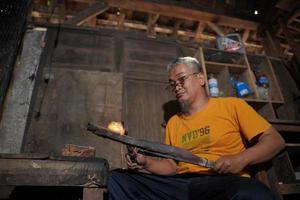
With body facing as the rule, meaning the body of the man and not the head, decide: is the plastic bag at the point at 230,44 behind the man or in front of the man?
behind

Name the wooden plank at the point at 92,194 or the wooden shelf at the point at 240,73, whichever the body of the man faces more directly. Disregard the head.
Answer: the wooden plank

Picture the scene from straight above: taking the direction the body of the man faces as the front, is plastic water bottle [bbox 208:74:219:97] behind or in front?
behind

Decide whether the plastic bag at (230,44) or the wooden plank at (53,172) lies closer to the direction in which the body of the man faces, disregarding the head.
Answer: the wooden plank

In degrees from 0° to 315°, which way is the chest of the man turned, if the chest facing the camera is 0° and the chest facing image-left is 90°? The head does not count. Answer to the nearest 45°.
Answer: approximately 45°

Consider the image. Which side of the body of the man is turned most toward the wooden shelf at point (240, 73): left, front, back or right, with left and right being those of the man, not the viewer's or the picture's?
back

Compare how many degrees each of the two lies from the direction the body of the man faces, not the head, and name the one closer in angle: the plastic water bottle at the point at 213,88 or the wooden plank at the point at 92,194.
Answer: the wooden plank
